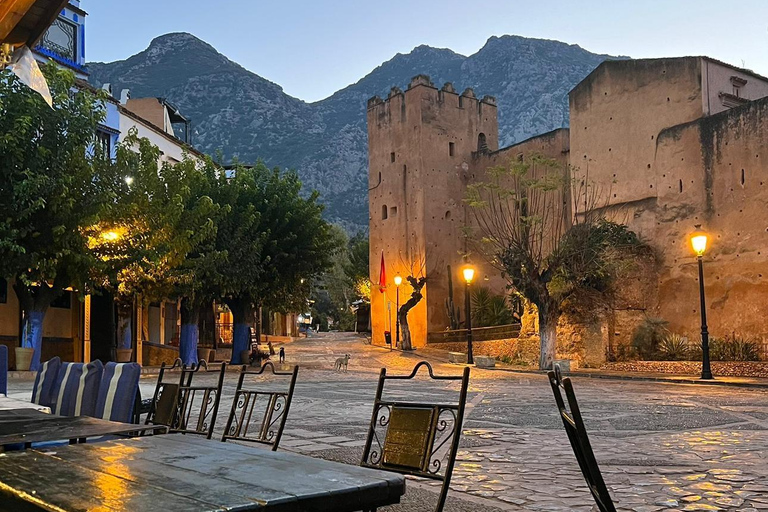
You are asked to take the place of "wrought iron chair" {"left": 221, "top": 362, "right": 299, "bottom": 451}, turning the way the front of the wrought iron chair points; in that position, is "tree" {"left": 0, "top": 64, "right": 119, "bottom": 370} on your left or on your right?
on your right

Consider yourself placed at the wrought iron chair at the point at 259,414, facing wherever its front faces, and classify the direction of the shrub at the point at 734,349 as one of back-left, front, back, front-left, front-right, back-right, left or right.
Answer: back

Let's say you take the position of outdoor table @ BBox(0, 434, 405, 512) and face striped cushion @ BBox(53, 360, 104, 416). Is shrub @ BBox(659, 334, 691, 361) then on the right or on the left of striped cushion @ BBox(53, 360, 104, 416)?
right

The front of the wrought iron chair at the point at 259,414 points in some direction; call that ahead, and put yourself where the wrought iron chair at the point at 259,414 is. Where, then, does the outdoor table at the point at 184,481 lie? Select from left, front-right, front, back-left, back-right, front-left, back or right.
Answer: front-left

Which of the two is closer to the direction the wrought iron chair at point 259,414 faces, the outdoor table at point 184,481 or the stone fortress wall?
the outdoor table

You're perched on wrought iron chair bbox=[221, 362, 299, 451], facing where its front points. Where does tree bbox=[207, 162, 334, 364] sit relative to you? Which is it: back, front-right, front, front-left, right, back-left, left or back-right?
back-right

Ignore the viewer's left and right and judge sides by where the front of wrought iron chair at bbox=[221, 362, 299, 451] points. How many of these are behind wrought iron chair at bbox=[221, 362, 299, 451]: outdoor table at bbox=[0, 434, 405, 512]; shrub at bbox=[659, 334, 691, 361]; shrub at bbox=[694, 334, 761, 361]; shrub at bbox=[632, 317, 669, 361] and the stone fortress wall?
4

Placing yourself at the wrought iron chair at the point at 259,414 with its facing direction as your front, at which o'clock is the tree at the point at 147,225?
The tree is roughly at 4 o'clock from the wrought iron chair.

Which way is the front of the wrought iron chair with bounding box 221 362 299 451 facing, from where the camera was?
facing the viewer and to the left of the viewer

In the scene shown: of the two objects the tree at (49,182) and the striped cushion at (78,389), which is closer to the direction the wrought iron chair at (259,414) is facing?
the striped cushion

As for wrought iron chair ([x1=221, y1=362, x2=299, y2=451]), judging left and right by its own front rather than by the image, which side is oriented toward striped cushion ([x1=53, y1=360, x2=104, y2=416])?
right

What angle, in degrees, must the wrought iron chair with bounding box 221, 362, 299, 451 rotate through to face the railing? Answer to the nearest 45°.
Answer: approximately 135° to its right

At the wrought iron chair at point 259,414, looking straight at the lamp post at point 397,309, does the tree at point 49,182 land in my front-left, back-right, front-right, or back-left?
front-left

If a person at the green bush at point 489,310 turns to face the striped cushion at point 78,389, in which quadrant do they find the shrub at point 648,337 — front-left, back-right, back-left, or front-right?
front-left

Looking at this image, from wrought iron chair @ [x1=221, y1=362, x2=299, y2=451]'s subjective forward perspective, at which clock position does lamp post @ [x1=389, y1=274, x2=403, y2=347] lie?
The lamp post is roughly at 5 o'clock from the wrought iron chair.

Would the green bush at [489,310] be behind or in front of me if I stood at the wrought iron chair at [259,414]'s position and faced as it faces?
behind
